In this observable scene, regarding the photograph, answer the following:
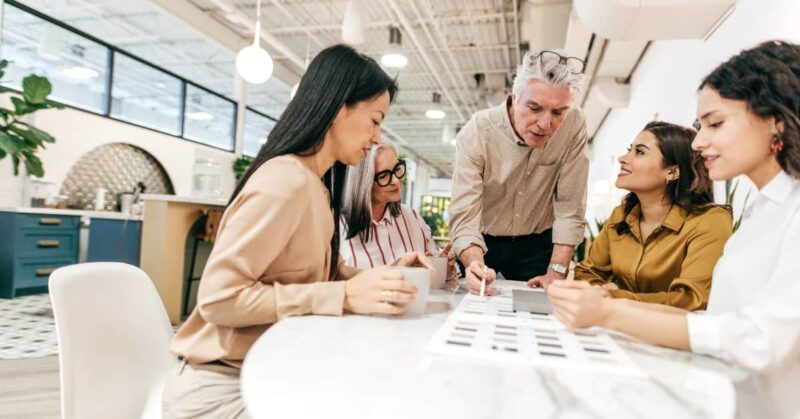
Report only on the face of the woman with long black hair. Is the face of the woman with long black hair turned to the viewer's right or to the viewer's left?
to the viewer's right

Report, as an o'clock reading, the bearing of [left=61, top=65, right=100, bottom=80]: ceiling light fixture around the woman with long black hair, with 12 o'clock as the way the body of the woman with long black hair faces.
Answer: The ceiling light fixture is roughly at 8 o'clock from the woman with long black hair.

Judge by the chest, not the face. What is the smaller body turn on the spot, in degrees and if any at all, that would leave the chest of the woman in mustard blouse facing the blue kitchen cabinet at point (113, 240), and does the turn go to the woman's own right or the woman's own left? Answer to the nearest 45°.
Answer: approximately 45° to the woman's own right

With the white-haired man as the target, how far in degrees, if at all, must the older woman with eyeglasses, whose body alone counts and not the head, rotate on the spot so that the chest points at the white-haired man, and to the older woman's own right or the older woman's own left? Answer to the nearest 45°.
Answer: approximately 45° to the older woman's own left

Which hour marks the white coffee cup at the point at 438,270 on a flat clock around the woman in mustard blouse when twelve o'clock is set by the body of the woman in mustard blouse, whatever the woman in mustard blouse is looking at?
The white coffee cup is roughly at 12 o'clock from the woman in mustard blouse.

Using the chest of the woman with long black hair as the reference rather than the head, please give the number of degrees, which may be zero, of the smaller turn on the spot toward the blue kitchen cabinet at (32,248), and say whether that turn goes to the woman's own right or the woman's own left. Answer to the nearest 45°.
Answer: approximately 135° to the woman's own left

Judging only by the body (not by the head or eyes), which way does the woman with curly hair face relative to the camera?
to the viewer's left

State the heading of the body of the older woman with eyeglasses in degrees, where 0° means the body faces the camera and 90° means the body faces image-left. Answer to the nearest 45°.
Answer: approximately 315°

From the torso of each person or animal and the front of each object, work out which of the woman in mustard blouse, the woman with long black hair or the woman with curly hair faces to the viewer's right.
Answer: the woman with long black hair

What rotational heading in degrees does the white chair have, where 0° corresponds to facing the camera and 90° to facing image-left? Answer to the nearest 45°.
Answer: approximately 225°

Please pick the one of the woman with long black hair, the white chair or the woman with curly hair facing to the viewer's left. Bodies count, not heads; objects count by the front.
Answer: the woman with curly hair

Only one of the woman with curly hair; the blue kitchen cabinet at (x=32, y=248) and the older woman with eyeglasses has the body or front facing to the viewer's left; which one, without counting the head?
the woman with curly hair
